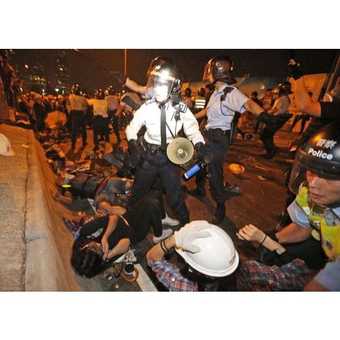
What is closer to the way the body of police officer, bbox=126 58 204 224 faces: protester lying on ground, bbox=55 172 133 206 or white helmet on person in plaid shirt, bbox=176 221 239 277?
the white helmet on person in plaid shirt

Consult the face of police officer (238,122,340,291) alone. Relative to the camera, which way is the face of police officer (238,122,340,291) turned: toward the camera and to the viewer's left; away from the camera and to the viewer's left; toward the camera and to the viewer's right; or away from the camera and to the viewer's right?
toward the camera and to the viewer's left

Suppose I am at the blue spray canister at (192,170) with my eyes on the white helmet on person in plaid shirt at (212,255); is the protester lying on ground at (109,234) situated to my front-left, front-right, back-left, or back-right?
front-right

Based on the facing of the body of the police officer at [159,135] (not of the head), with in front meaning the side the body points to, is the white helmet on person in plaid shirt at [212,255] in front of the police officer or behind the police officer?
in front

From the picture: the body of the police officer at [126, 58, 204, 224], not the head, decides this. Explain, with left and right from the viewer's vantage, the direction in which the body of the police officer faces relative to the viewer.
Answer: facing the viewer

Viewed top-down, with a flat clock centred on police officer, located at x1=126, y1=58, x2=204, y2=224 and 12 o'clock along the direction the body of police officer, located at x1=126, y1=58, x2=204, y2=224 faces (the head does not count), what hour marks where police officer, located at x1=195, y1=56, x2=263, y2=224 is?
police officer, located at x1=195, y1=56, x2=263, y2=224 is roughly at 8 o'clock from police officer, located at x1=126, y1=58, x2=204, y2=224.

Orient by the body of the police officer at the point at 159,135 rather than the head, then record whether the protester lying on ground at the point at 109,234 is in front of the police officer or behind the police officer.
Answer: in front

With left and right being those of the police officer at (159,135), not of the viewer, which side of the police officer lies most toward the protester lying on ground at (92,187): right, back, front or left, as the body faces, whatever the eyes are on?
right

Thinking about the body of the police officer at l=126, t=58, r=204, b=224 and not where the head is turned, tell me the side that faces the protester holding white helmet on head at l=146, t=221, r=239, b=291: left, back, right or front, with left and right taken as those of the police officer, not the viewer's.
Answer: front

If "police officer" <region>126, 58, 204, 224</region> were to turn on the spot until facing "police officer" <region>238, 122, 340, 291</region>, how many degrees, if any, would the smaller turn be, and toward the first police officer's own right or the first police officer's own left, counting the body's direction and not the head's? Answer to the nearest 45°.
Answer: approximately 45° to the first police officer's own left

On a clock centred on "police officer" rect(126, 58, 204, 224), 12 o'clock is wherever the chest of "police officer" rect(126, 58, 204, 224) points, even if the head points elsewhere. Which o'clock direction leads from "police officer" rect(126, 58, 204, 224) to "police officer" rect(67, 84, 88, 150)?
"police officer" rect(67, 84, 88, 150) is roughly at 5 o'clock from "police officer" rect(126, 58, 204, 224).
